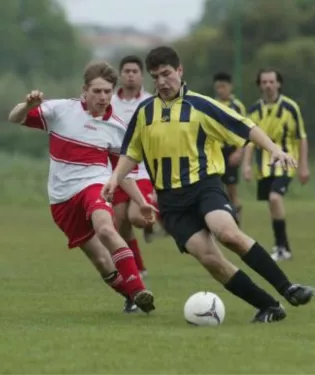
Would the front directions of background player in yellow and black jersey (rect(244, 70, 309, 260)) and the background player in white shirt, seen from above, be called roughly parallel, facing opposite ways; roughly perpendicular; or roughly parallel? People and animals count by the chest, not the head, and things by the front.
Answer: roughly parallel

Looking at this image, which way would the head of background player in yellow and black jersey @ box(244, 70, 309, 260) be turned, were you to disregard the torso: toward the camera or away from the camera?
toward the camera

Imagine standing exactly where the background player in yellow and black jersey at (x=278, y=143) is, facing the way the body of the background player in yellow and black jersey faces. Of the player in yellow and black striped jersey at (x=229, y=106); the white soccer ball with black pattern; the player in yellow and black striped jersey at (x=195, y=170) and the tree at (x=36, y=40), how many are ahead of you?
2

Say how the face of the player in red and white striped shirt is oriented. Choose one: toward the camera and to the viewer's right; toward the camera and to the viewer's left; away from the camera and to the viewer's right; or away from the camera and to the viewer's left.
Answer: toward the camera and to the viewer's right

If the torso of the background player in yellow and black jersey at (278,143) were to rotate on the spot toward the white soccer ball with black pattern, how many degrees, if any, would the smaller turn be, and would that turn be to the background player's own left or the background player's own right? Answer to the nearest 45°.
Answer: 0° — they already face it

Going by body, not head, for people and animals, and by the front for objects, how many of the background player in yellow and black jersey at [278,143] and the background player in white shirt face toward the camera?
2

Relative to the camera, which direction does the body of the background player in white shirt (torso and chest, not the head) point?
toward the camera

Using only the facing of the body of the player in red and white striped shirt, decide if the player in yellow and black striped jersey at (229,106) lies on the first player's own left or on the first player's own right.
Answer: on the first player's own left

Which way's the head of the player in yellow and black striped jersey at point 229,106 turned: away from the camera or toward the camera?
toward the camera

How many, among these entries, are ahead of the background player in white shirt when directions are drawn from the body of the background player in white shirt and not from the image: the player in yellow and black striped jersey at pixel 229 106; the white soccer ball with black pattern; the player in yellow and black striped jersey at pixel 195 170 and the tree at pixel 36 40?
2

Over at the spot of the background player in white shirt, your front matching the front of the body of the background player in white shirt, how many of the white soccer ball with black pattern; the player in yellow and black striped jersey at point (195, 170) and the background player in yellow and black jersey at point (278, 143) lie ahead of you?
2

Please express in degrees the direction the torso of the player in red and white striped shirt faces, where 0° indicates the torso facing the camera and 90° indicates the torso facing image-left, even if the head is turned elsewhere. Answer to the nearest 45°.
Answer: approximately 315°

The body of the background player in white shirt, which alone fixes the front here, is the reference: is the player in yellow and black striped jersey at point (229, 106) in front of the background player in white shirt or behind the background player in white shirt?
behind

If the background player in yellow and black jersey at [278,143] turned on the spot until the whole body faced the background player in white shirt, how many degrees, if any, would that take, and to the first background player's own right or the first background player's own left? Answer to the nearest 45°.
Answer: approximately 45° to the first background player's own right

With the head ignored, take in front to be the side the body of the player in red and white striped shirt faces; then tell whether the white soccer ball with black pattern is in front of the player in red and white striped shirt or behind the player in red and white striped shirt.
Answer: in front
